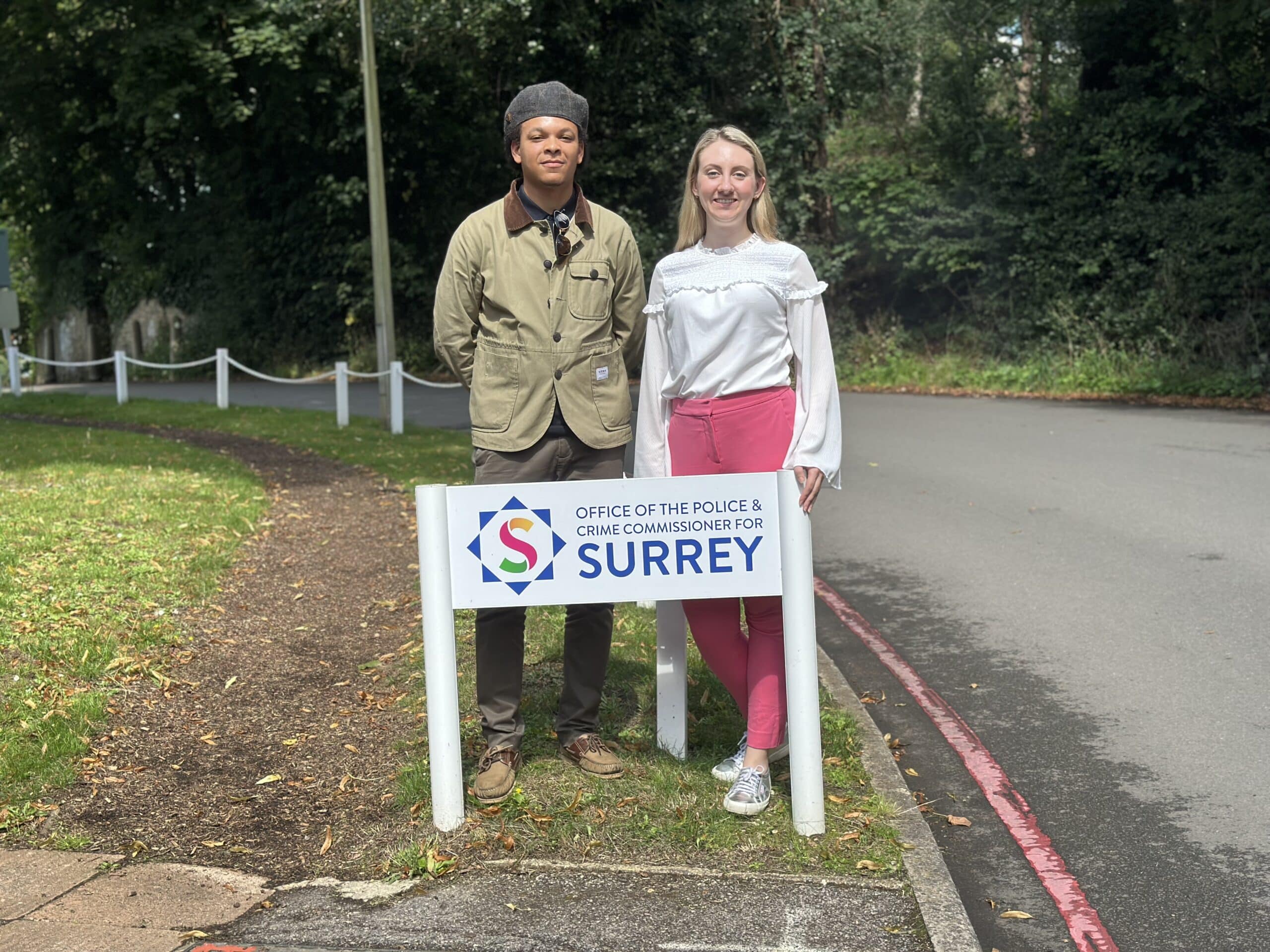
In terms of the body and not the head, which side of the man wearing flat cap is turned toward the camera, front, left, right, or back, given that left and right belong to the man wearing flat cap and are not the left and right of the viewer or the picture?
front

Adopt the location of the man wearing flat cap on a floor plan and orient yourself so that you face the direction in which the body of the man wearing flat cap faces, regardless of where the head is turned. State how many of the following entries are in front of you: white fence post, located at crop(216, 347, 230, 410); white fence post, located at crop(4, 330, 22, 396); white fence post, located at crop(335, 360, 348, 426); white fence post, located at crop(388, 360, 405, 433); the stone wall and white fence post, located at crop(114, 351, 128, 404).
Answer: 0

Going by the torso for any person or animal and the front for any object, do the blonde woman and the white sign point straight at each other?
no

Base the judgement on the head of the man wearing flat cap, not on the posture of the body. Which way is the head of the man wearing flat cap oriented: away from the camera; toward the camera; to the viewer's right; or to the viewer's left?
toward the camera

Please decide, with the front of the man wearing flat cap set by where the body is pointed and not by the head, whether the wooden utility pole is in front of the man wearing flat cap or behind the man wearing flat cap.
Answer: behind

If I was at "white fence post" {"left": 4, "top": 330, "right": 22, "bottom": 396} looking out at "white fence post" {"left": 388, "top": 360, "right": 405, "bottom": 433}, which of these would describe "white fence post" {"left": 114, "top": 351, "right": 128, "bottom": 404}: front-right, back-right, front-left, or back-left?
front-left

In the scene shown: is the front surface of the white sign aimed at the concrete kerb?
no

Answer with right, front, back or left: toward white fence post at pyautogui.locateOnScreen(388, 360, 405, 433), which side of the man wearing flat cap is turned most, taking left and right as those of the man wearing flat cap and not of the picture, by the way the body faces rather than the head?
back

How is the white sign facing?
toward the camera

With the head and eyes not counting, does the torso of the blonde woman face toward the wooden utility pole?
no

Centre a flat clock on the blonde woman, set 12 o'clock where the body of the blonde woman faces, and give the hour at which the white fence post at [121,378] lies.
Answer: The white fence post is roughly at 5 o'clock from the blonde woman.

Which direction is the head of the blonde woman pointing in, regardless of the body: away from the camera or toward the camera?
toward the camera

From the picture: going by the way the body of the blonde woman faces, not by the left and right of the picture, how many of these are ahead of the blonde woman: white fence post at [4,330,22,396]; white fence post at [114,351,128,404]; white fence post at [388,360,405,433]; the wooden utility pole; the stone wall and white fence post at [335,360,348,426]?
0

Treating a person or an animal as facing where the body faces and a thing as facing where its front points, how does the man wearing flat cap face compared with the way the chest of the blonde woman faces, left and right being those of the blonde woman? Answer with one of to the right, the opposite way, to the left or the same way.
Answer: the same way

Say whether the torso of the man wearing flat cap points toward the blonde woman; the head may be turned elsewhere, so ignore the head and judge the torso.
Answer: no

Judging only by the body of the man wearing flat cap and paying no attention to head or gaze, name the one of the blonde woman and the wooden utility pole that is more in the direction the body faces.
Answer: the blonde woman
